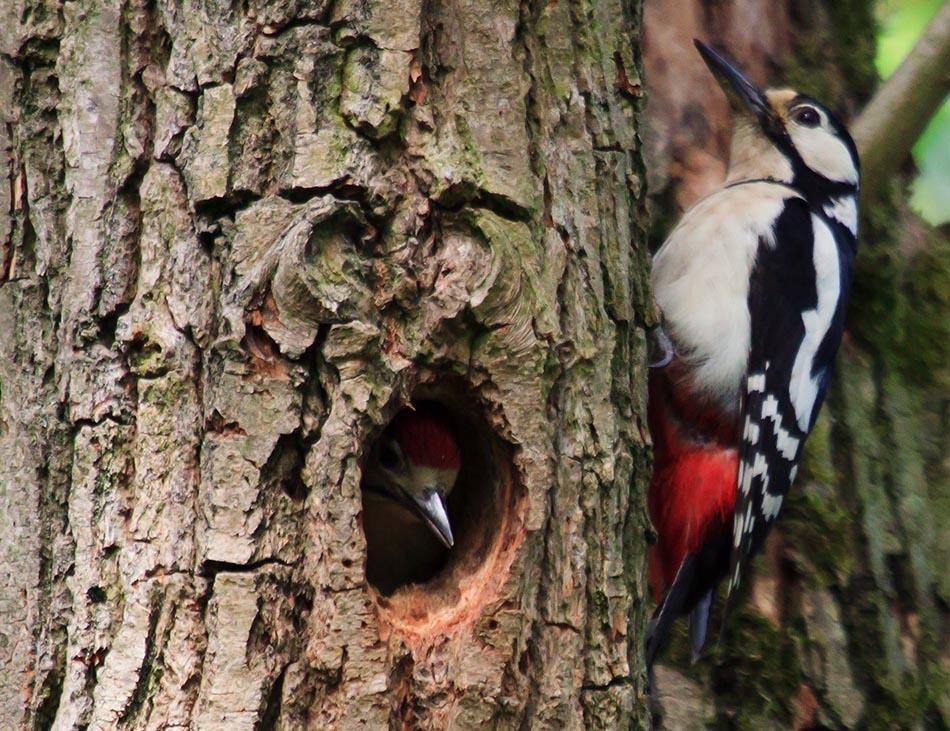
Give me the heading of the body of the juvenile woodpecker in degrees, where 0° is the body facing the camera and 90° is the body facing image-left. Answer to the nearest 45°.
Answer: approximately 315°

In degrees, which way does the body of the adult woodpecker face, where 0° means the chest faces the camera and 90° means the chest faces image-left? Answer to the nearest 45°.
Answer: approximately 90°

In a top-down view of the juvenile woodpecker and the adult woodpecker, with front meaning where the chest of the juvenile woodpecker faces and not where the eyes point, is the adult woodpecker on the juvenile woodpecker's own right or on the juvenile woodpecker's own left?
on the juvenile woodpecker's own left

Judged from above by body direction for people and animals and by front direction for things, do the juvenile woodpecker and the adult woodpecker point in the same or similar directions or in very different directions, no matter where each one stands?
very different directions

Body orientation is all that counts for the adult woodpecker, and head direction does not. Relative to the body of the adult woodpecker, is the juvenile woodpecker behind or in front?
in front

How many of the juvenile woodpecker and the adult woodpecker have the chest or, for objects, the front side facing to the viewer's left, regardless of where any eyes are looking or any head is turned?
1
